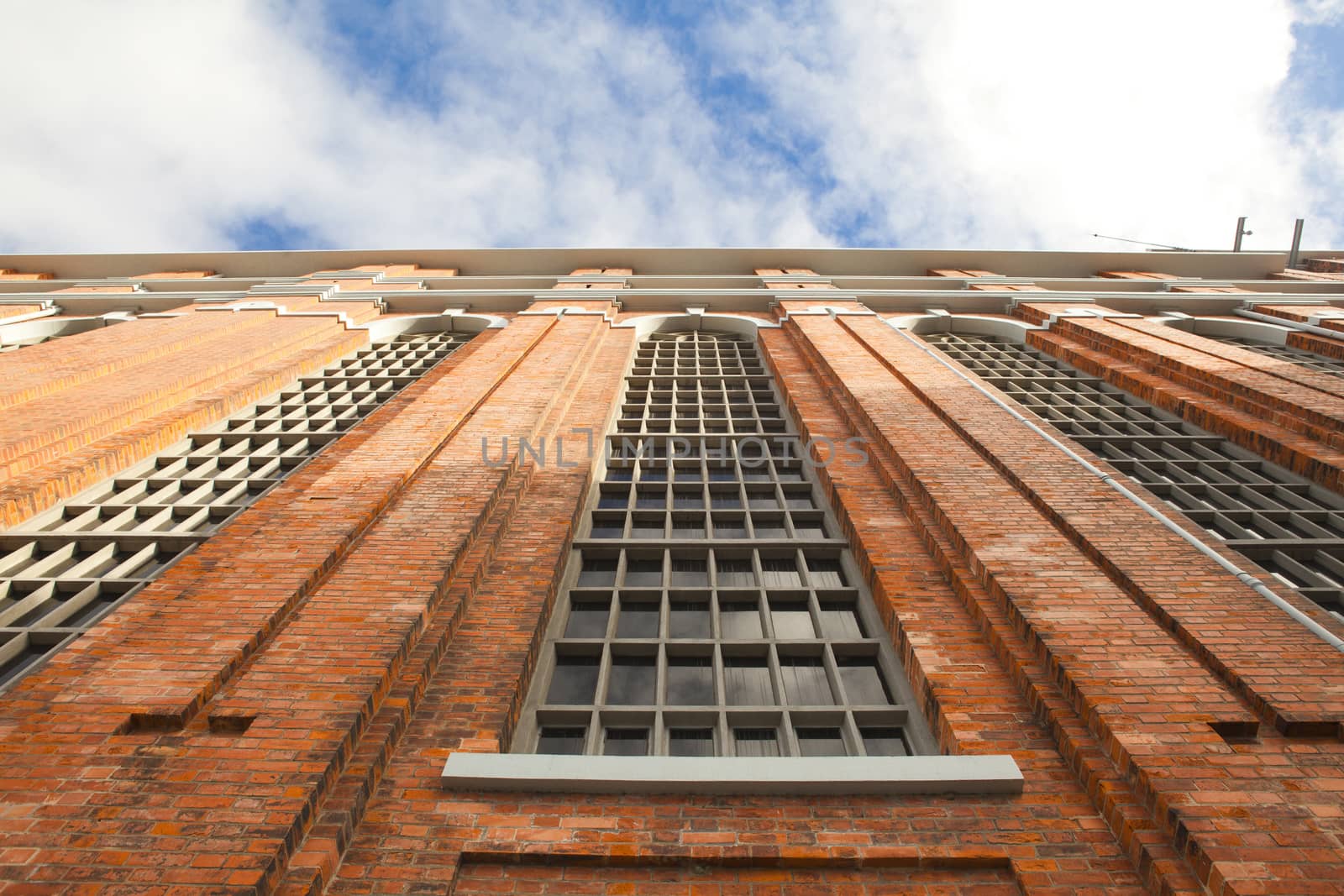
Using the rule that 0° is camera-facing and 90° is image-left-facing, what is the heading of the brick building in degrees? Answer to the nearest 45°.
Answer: approximately 0°
